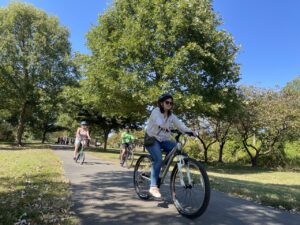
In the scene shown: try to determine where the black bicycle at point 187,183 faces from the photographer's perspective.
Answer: facing the viewer and to the right of the viewer

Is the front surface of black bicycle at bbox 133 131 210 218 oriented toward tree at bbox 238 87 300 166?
no

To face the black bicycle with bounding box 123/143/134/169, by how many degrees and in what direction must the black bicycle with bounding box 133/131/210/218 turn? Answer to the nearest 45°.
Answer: approximately 135° to its left

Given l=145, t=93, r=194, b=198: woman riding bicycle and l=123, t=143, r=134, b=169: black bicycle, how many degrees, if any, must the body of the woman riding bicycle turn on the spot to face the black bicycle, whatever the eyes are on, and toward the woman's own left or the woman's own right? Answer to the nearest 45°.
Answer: approximately 135° to the woman's own left

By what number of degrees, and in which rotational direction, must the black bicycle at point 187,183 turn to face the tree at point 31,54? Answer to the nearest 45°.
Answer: approximately 180°

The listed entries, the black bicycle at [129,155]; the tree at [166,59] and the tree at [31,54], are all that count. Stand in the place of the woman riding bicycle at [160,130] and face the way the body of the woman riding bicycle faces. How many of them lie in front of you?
0

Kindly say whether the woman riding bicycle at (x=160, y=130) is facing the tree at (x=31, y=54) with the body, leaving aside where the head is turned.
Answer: no

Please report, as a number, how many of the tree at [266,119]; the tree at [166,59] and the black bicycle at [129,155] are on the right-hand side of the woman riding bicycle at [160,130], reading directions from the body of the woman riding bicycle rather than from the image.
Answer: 0

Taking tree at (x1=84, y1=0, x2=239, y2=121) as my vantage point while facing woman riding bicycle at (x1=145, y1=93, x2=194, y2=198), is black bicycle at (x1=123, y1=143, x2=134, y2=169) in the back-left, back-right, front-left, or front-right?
front-right

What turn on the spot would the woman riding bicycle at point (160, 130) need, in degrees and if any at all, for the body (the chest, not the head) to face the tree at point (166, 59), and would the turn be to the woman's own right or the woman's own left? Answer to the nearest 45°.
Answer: approximately 135° to the woman's own left

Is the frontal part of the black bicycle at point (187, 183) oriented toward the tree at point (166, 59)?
no
